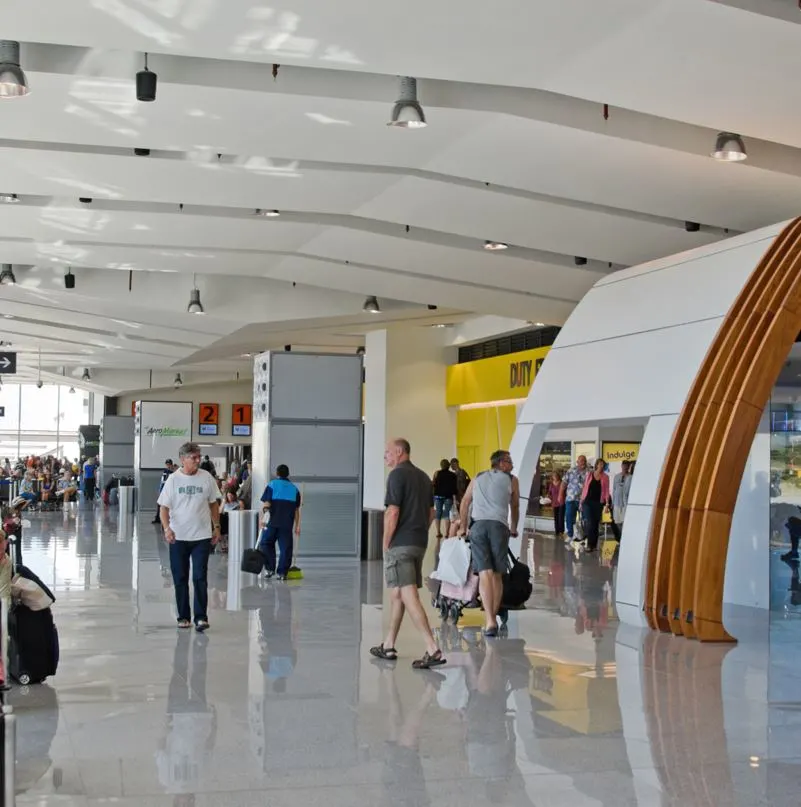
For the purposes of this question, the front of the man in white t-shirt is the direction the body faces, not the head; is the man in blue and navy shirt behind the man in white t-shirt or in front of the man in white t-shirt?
behind

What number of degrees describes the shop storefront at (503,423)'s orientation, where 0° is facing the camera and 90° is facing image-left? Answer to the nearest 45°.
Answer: approximately 45°

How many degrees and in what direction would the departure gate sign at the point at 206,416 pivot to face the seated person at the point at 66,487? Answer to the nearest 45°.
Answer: approximately 45° to its right

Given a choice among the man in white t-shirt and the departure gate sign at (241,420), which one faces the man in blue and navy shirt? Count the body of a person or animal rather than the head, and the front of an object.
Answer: the departure gate sign

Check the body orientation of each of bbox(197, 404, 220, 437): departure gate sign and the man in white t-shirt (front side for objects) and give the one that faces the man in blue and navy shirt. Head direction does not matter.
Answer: the departure gate sign

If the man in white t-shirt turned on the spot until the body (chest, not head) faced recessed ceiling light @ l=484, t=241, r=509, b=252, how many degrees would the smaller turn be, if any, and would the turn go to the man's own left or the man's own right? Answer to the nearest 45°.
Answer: approximately 135° to the man's own left

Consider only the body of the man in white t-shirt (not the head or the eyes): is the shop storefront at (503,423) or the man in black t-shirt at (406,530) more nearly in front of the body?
the man in black t-shirt

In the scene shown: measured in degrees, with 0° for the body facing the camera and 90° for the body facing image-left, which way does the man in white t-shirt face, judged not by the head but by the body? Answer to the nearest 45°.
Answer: approximately 0°

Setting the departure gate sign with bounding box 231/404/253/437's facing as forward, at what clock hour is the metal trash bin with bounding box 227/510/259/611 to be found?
The metal trash bin is roughly at 12 o'clock from the departure gate sign.
